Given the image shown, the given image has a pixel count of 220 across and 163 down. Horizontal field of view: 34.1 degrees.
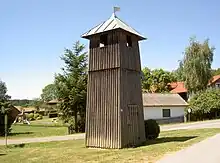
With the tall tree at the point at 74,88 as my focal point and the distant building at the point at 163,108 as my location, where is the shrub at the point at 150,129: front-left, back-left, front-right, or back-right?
front-left

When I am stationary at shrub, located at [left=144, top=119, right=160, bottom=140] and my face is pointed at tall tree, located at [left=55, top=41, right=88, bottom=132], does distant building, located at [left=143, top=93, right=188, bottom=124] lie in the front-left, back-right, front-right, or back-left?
front-right

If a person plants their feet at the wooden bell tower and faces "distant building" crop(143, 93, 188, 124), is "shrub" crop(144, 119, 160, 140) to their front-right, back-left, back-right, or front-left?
front-right

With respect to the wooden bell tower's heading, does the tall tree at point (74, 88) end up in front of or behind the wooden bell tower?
behind

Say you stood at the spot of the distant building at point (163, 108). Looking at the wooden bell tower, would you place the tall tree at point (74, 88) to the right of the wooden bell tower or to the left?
right

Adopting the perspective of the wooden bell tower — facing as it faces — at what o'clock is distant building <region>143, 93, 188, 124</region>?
The distant building is roughly at 8 o'clock from the wooden bell tower.

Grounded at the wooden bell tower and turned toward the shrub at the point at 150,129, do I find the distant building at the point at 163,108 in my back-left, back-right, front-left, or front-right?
front-left

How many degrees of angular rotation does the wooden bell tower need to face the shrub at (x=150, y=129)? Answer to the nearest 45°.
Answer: approximately 90° to its left
